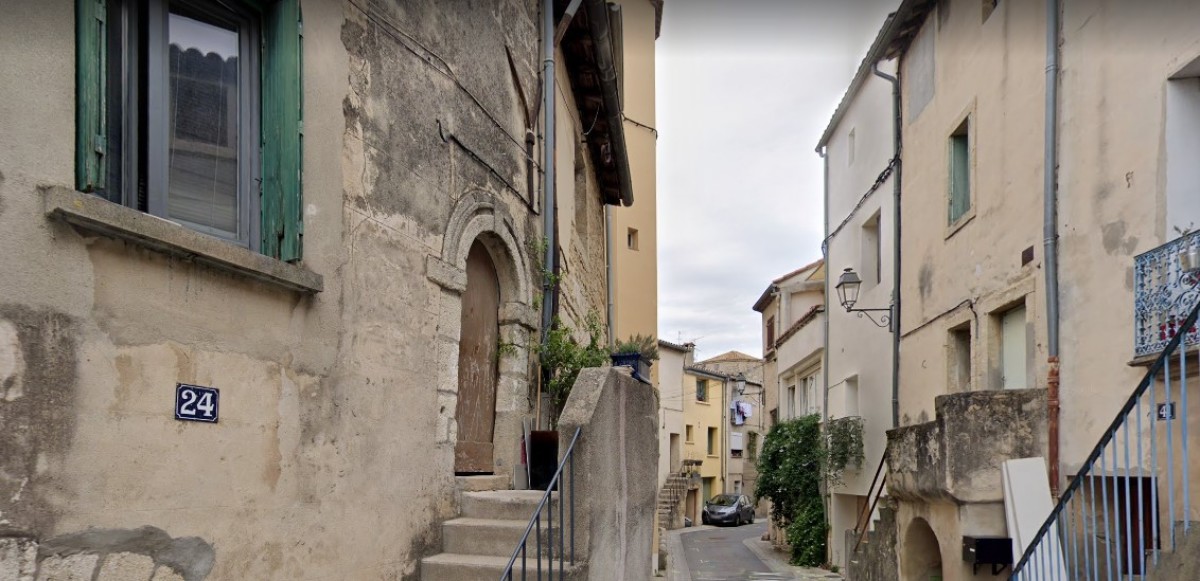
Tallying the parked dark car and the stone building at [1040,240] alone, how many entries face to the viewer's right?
0

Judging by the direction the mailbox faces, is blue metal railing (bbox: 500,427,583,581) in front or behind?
in front

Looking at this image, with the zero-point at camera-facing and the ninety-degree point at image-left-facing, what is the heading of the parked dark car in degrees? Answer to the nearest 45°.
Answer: approximately 45°

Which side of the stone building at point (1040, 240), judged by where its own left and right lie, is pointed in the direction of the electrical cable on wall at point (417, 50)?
front

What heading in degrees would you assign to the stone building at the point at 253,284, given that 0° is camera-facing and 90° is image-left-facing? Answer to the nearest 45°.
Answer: approximately 315°

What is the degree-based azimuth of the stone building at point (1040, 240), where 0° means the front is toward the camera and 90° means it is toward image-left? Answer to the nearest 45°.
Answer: approximately 45°

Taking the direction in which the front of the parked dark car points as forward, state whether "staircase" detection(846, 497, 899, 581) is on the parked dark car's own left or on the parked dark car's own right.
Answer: on the parked dark car's own left
